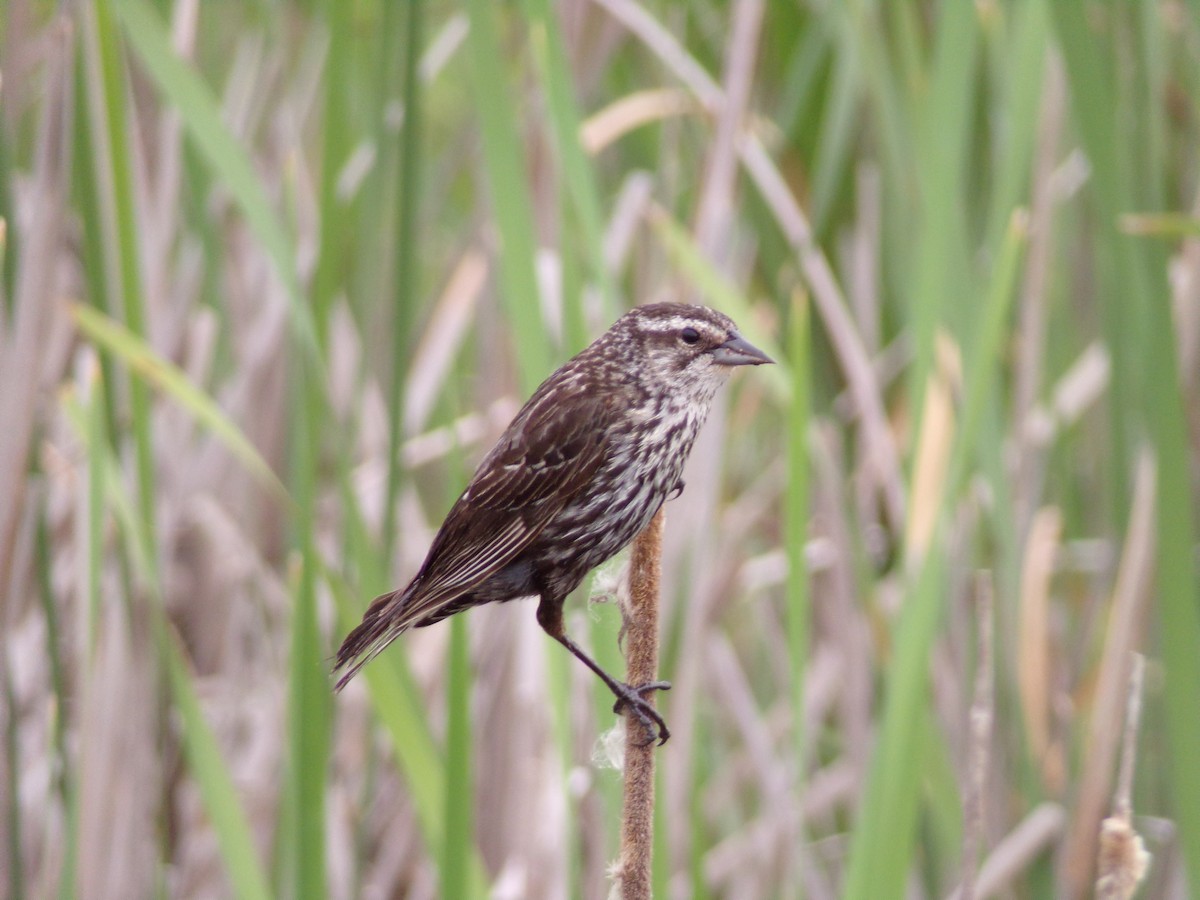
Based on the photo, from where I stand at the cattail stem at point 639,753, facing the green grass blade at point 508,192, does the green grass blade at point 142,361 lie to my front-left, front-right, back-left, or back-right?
front-left

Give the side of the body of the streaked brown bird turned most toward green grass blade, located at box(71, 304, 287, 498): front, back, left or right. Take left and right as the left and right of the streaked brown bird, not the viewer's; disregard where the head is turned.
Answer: back

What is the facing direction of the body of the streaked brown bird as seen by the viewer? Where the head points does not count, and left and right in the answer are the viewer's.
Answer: facing to the right of the viewer
